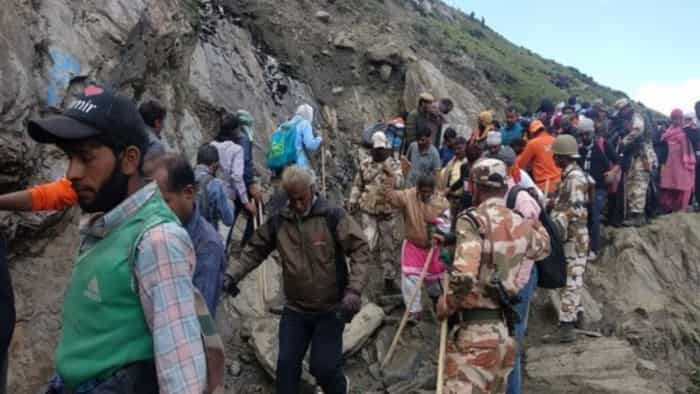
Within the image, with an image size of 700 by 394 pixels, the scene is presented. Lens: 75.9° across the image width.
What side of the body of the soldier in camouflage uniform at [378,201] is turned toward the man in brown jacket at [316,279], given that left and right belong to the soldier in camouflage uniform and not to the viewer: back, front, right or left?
front

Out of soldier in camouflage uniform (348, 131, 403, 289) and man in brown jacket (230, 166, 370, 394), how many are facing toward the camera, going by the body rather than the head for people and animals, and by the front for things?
2

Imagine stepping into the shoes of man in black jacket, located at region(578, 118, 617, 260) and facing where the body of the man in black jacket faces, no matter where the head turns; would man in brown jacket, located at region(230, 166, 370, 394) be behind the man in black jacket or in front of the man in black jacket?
in front

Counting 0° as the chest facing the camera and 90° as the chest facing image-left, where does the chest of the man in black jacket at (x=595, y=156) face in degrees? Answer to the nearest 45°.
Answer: approximately 45°

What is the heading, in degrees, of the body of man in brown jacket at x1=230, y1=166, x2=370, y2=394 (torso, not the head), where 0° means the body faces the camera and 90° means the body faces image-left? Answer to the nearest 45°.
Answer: approximately 0°

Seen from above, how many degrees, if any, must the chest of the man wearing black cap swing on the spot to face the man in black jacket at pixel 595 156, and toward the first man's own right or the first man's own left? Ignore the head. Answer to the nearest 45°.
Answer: approximately 180°

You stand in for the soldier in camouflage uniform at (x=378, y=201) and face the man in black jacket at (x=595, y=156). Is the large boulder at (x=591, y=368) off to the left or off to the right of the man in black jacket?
right

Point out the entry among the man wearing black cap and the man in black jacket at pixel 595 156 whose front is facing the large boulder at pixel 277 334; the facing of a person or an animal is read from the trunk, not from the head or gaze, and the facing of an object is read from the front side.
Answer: the man in black jacket

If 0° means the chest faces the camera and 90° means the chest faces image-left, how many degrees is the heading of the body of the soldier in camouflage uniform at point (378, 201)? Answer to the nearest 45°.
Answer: approximately 0°

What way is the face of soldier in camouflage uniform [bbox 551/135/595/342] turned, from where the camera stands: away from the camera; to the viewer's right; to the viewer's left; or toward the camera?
to the viewer's left

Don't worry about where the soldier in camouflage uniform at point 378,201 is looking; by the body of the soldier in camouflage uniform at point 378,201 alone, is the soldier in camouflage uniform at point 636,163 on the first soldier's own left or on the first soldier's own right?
on the first soldier's own left
